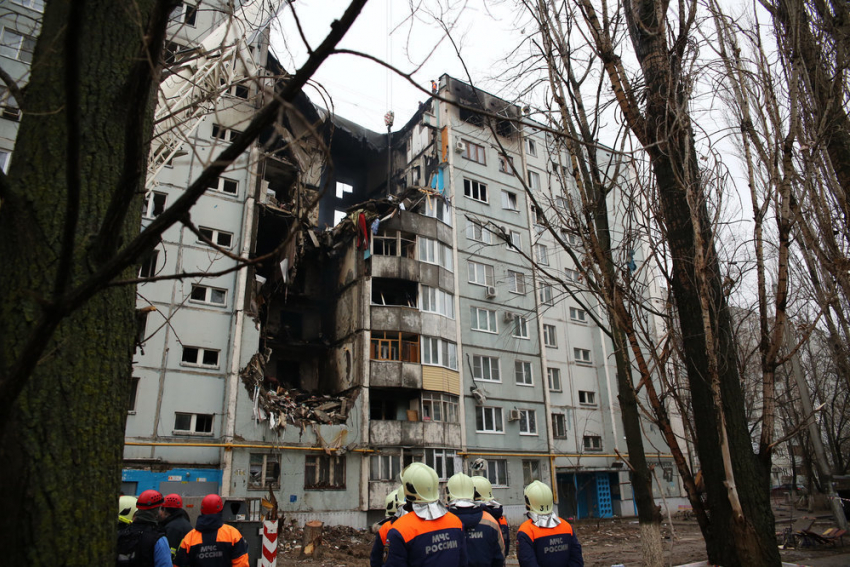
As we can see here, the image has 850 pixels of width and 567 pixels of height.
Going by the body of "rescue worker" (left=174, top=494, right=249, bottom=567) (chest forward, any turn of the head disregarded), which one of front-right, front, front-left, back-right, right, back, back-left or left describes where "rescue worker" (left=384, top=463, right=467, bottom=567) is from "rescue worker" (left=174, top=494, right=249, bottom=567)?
back-right

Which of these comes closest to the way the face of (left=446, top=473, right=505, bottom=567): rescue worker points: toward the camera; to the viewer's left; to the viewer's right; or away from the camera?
away from the camera

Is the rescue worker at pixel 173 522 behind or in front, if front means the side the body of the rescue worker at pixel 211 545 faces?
in front

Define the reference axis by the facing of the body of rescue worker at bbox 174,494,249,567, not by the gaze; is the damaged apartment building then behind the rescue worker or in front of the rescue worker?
in front

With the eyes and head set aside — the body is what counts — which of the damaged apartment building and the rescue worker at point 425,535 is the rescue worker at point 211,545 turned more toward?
the damaged apartment building

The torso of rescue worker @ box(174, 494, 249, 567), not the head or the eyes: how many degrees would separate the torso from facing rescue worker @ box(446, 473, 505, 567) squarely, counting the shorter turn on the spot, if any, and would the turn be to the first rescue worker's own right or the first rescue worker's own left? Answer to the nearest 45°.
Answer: approximately 135° to the first rescue worker's own right

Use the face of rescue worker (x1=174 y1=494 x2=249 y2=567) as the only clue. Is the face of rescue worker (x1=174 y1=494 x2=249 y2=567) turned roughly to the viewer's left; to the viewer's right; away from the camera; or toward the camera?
away from the camera

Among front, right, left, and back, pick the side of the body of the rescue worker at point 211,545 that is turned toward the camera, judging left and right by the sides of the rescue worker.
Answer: back
